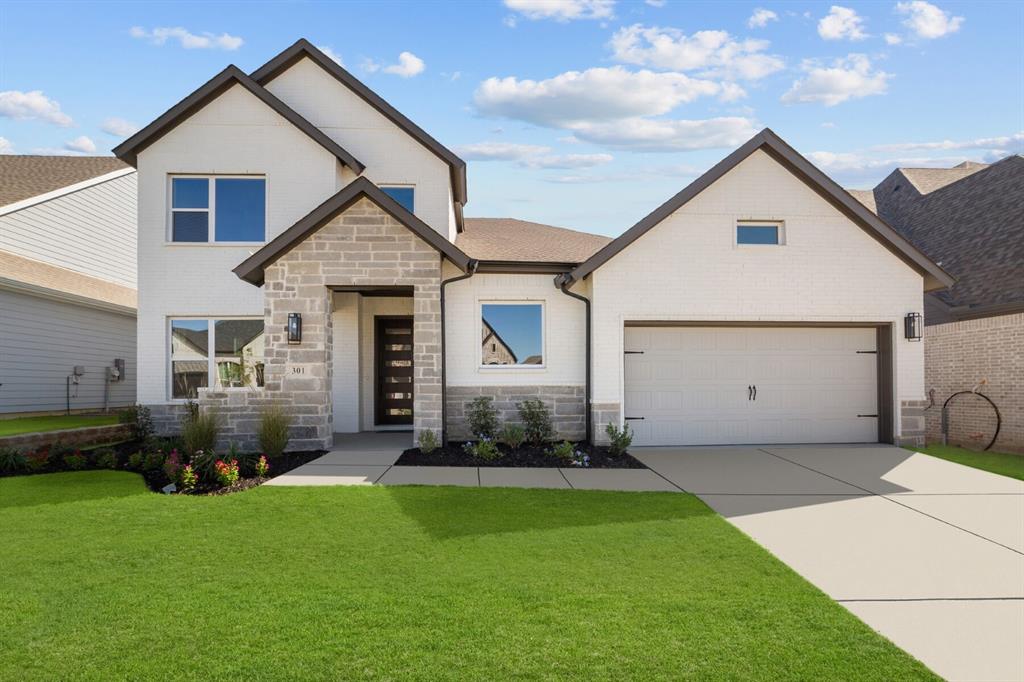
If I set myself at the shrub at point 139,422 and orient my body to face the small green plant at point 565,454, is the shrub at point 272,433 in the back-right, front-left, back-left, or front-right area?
front-right

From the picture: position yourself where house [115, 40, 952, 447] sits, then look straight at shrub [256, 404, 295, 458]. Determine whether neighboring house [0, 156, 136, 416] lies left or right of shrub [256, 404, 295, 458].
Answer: right

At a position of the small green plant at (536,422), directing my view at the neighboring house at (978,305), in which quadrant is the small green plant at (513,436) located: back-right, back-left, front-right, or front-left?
back-right

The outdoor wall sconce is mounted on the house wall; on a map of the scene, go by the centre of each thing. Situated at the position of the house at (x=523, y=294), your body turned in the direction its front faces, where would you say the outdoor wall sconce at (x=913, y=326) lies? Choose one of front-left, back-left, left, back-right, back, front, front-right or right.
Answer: left

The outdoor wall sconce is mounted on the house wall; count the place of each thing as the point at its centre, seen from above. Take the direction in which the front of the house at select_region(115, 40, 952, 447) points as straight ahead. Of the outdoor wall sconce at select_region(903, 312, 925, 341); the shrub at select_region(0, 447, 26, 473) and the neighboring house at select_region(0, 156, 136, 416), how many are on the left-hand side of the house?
1

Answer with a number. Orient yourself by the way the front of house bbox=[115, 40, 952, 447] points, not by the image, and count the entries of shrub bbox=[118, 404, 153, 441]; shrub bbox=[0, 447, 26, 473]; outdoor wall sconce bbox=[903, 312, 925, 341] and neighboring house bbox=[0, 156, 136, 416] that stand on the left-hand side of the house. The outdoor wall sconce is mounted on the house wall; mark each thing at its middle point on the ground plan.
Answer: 1

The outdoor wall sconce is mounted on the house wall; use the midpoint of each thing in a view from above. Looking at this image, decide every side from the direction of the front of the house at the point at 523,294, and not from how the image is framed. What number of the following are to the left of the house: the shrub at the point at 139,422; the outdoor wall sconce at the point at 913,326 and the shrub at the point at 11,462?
1

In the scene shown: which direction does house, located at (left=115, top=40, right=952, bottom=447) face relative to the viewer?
toward the camera

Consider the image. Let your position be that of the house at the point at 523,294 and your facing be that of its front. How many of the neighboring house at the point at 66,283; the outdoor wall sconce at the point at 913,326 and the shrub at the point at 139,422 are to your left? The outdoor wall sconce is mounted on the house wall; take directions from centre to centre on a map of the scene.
1
